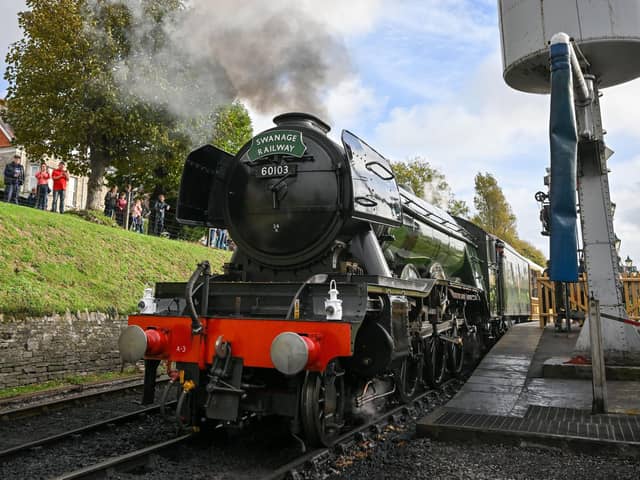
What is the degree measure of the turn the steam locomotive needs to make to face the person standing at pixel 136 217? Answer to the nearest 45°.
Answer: approximately 90° to its right

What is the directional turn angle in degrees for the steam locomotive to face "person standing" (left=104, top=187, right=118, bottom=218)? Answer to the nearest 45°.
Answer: approximately 90° to its right

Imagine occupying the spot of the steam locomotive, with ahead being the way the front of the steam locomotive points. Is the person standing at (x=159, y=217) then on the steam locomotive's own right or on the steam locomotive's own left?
on the steam locomotive's own right

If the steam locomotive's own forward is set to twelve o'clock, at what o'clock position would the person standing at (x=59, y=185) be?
The person standing is roughly at 3 o'clock from the steam locomotive.

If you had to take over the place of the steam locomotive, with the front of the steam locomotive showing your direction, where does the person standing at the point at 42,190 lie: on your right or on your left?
on your right

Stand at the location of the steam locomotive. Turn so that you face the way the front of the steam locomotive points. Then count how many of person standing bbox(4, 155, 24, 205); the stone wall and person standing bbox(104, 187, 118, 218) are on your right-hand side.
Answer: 3

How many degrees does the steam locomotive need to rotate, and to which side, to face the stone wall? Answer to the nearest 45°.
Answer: approximately 90° to its right

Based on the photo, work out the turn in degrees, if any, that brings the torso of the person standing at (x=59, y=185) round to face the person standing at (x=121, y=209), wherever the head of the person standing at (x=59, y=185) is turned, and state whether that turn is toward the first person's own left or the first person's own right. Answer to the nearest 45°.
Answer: approximately 90° to the first person's own left
